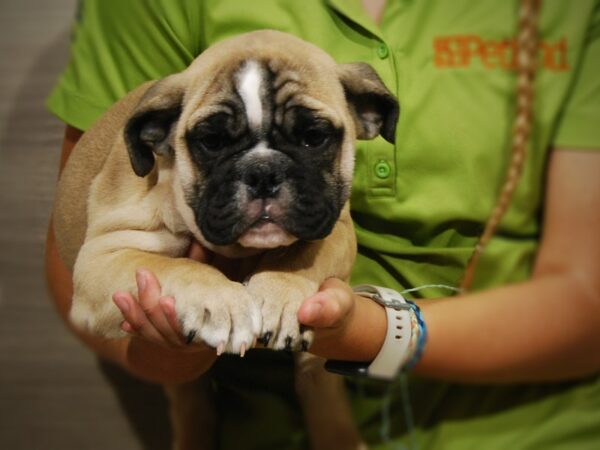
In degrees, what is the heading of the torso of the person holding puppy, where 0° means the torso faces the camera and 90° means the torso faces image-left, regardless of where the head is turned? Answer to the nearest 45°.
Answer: approximately 0°
